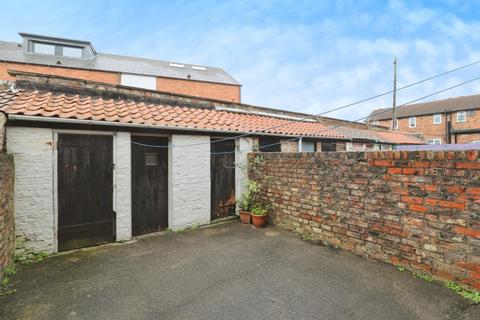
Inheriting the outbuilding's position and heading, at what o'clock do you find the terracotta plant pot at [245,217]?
The terracotta plant pot is roughly at 10 o'clock from the outbuilding.

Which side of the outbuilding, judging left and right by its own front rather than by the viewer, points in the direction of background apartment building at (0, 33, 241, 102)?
back

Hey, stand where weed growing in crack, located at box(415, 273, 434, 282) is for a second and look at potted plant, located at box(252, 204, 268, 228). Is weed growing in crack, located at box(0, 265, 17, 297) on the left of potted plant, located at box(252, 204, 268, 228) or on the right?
left

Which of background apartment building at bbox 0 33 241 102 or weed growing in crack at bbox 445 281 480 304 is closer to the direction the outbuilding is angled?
the weed growing in crack

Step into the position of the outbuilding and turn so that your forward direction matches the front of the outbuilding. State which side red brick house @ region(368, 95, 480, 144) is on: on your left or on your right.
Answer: on your left

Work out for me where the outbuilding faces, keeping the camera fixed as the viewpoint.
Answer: facing the viewer and to the right of the viewer

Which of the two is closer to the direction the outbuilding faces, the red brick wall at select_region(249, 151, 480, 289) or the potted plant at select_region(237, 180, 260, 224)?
the red brick wall

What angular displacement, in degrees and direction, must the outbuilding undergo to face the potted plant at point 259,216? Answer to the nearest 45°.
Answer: approximately 45° to its left

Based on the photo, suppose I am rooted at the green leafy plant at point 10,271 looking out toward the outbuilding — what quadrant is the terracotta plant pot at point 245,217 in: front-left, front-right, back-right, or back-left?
front-right
